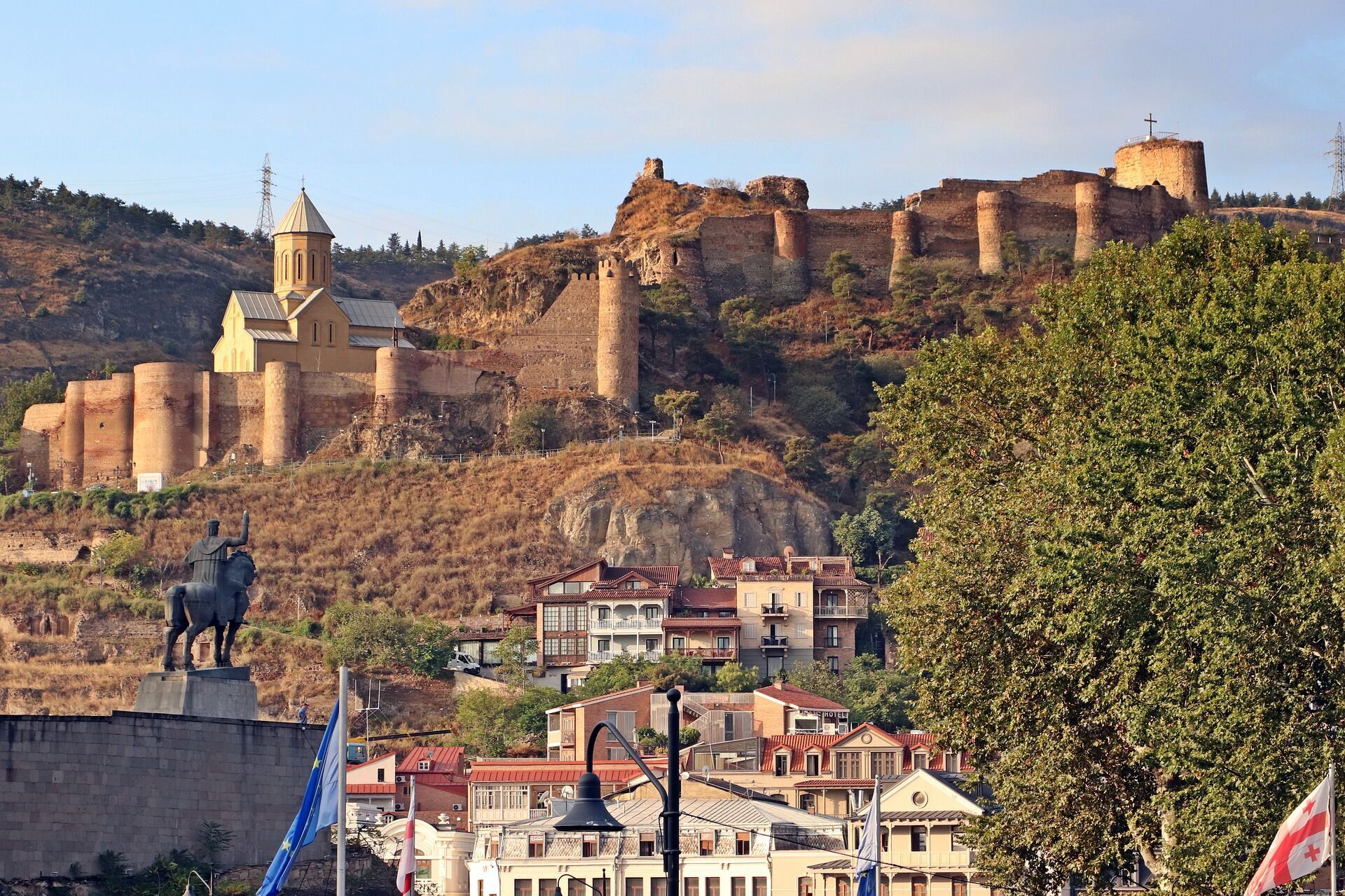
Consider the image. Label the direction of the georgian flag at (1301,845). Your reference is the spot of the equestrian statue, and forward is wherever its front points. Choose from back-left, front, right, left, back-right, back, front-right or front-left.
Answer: right

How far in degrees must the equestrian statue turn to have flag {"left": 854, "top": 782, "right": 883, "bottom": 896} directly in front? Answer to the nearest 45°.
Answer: approximately 90° to its right

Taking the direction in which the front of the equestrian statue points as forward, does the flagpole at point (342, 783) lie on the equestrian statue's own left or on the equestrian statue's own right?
on the equestrian statue's own right

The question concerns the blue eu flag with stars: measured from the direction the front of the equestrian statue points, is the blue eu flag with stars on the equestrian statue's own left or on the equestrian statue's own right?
on the equestrian statue's own right

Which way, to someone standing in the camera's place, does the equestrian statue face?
facing away from the viewer and to the right of the viewer

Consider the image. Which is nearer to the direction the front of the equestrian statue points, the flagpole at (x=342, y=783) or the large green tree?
the large green tree

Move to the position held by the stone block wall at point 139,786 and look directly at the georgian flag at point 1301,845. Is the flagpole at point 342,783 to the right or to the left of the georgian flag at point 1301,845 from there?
right
